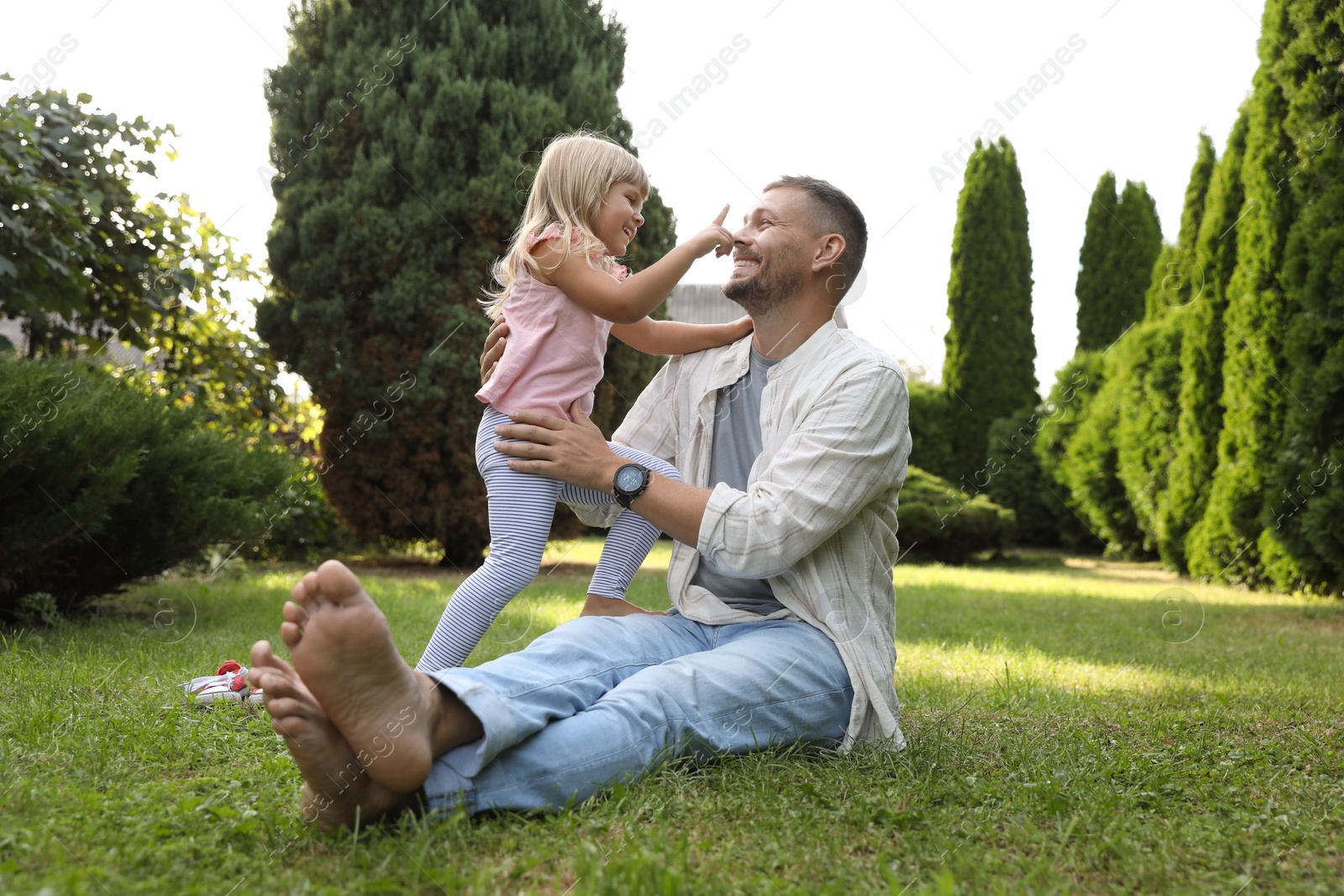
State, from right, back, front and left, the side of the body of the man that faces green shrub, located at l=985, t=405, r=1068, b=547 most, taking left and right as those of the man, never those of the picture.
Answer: back

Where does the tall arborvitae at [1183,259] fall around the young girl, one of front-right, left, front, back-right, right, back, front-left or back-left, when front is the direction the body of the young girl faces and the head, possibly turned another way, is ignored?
front-left

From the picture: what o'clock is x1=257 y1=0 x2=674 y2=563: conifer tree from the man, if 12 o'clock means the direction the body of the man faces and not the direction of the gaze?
The conifer tree is roughly at 4 o'clock from the man.

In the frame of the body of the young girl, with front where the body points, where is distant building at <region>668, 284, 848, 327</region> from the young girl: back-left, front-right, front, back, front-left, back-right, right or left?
left

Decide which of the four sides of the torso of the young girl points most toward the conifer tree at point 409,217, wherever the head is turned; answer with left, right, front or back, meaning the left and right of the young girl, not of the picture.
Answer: left

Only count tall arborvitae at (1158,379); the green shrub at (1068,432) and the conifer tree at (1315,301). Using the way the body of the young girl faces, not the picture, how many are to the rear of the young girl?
0

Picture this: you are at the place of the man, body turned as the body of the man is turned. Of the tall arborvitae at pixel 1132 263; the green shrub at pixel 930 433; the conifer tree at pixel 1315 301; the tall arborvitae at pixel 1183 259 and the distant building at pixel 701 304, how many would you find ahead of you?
0

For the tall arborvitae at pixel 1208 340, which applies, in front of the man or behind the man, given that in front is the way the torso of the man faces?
behind

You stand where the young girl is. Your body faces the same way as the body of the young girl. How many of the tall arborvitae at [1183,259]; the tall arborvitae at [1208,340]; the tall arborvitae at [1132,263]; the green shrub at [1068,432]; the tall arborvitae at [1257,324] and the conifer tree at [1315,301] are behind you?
0

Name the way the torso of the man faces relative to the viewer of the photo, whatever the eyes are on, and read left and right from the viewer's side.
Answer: facing the viewer and to the left of the viewer

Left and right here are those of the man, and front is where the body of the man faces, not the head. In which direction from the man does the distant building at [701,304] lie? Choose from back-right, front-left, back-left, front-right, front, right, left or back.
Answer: back-right

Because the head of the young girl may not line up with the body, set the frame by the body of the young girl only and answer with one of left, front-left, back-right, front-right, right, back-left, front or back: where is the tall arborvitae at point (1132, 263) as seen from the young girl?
front-left

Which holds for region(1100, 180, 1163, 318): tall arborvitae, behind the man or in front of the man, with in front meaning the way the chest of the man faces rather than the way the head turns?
behind

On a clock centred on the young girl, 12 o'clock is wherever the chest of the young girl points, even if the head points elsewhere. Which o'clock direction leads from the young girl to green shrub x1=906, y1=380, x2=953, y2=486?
The green shrub is roughly at 10 o'clock from the young girl.

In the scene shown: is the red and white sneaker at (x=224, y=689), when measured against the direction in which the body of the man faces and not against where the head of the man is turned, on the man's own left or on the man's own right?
on the man's own right

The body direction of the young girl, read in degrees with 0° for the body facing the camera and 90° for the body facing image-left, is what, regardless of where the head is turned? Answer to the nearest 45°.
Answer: approximately 270°

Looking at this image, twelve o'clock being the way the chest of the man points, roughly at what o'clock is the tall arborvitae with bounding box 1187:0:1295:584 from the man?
The tall arborvitae is roughly at 6 o'clock from the man.

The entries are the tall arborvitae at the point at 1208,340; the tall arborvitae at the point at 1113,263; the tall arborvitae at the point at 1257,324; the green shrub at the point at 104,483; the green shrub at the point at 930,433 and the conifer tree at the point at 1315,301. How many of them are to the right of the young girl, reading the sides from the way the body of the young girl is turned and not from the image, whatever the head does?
0

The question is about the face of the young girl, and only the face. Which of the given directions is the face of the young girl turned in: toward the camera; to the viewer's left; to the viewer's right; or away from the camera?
to the viewer's right
